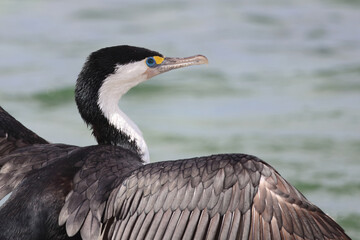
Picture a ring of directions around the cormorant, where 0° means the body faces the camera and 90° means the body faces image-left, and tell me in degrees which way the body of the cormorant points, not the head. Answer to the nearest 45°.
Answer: approximately 225°
